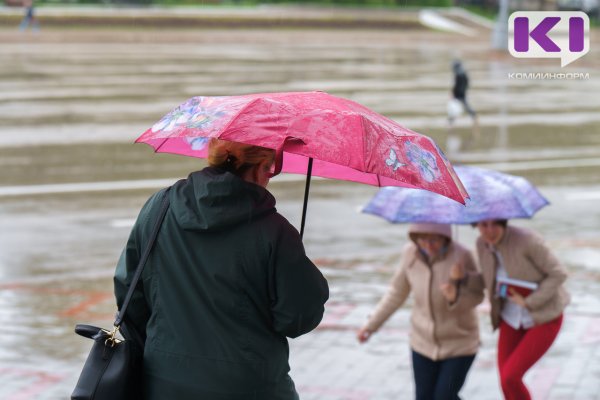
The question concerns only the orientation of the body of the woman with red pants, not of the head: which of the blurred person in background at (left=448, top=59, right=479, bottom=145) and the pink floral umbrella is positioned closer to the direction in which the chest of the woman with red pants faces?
the pink floral umbrella

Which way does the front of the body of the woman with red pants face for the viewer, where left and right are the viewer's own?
facing the viewer and to the left of the viewer

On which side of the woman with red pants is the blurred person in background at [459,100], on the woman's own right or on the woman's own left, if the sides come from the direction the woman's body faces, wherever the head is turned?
on the woman's own right

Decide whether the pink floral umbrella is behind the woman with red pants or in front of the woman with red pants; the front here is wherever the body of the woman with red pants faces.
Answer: in front
